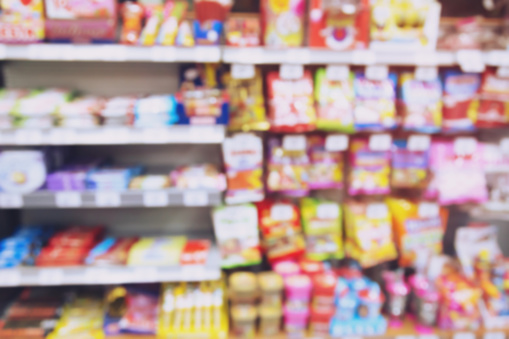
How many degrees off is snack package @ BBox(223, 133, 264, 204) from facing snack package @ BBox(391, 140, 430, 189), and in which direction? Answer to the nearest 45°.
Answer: approximately 90° to its left

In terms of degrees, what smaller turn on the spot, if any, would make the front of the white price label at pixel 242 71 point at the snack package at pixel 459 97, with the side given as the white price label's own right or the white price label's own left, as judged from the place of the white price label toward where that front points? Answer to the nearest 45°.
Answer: approximately 90° to the white price label's own left

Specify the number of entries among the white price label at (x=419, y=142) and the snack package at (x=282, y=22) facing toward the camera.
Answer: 2

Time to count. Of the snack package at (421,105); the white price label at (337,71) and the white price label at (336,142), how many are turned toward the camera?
3

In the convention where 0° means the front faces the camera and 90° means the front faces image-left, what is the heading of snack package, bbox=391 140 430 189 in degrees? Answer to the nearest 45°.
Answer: approximately 0°
